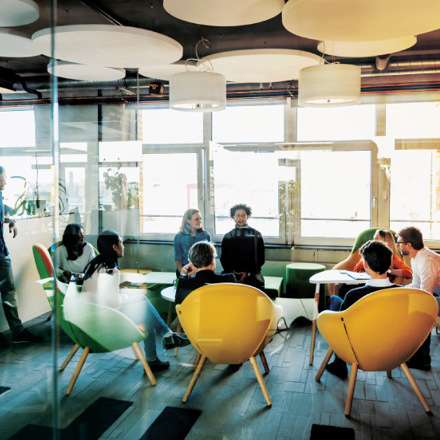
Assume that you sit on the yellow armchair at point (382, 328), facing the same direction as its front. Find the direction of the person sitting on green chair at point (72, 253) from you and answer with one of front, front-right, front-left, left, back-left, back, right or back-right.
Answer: left

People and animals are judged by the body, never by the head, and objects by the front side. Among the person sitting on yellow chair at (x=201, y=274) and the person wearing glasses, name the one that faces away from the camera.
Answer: the person sitting on yellow chair

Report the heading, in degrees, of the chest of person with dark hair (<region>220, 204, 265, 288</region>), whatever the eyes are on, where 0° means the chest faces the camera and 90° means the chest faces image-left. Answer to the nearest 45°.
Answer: approximately 0°

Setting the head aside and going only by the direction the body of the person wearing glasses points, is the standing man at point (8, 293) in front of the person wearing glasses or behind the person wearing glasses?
in front

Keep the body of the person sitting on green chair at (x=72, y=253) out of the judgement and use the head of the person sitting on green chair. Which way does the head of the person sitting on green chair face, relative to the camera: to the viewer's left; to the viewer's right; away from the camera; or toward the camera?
to the viewer's right

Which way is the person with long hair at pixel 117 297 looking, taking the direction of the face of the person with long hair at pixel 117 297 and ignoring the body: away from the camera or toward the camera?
away from the camera

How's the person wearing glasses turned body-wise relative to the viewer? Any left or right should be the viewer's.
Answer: facing to the left of the viewer

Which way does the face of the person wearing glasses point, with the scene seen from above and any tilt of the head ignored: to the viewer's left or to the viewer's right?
to the viewer's left

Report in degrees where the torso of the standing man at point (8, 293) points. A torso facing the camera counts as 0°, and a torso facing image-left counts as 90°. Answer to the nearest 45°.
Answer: approximately 270°
